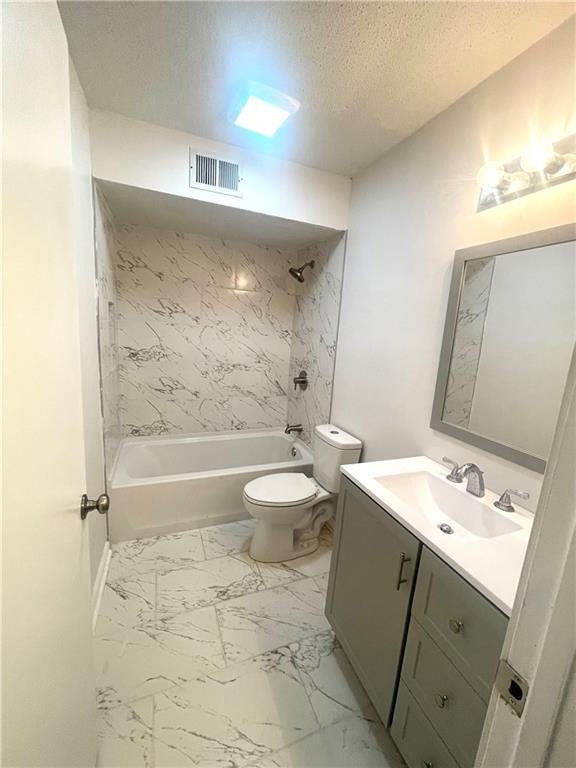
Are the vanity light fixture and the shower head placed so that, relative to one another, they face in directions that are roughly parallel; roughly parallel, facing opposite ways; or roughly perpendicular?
roughly parallel

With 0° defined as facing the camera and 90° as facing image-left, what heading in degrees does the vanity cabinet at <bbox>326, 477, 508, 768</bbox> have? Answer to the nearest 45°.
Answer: approximately 45°

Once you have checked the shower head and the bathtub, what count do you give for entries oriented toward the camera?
1

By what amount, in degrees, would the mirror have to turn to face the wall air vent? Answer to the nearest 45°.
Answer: approximately 45° to its right

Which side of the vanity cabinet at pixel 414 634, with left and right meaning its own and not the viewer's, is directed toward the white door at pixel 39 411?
front

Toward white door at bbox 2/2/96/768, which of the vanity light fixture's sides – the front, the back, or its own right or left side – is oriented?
front

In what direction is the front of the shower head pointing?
to the viewer's left

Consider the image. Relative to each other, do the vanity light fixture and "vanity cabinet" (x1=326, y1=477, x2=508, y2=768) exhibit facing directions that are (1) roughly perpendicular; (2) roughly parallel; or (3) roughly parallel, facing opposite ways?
roughly parallel

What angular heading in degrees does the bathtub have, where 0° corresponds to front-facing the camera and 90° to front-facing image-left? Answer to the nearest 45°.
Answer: approximately 0°

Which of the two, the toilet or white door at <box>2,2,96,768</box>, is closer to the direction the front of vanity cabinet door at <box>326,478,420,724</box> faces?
the white door

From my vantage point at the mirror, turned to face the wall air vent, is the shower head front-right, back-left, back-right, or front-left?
front-right

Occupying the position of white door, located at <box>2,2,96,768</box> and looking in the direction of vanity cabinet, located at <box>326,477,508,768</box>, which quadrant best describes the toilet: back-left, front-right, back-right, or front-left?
front-left

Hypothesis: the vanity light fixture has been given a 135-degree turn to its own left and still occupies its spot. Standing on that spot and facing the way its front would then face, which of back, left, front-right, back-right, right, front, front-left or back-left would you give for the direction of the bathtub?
back

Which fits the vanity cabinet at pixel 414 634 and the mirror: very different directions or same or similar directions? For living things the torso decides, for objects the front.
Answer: same or similar directions

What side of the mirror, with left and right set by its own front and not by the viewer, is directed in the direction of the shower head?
right

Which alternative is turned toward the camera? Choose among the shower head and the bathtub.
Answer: the bathtub

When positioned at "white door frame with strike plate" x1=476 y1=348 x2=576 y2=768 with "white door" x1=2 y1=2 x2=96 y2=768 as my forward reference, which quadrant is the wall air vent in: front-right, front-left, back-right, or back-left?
front-right

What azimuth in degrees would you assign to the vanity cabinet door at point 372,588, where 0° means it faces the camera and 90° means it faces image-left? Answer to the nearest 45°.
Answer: approximately 45°
